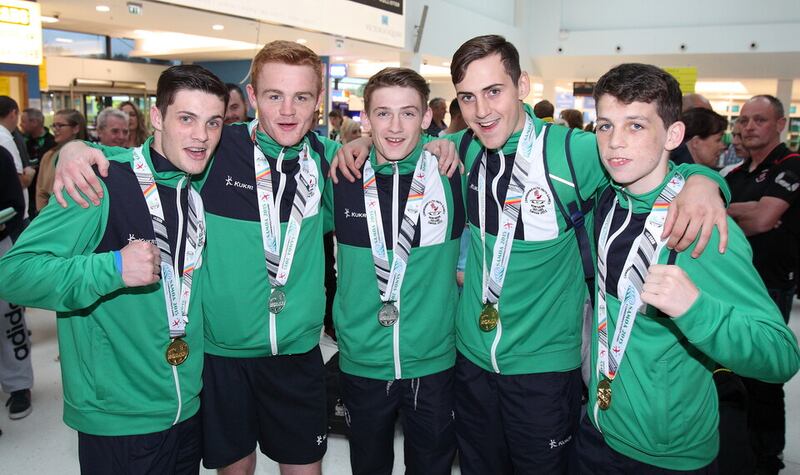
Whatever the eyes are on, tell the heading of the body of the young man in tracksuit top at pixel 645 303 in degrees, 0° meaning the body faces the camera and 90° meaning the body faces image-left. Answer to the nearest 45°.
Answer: approximately 45°

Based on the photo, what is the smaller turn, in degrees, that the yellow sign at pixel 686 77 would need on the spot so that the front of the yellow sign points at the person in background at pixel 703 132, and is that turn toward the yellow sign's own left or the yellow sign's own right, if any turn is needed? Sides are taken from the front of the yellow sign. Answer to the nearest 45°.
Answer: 0° — it already faces them

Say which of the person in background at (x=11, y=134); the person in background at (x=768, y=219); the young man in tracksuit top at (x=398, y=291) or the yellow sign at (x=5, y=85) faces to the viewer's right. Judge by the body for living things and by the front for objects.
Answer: the person in background at (x=11, y=134)

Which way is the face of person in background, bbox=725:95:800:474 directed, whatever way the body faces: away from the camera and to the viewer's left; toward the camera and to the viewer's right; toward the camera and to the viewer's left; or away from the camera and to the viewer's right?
toward the camera and to the viewer's left

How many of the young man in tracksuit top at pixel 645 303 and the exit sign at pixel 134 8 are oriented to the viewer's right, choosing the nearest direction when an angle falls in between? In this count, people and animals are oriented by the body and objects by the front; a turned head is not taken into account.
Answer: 0

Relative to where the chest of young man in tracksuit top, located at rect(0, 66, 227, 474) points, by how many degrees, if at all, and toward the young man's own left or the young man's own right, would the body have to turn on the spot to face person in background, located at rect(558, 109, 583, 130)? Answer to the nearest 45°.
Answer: approximately 90° to the young man's own left

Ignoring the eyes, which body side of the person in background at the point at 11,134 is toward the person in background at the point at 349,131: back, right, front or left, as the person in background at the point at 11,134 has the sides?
front

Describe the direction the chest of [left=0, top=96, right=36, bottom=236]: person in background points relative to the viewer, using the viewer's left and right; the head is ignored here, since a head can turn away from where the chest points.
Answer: facing to the right of the viewer

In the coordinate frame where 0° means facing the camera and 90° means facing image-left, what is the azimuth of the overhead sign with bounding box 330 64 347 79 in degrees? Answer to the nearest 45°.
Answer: approximately 0°

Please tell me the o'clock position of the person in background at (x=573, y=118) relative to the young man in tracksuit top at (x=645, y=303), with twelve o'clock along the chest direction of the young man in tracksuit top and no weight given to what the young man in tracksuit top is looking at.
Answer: The person in background is roughly at 4 o'clock from the young man in tracksuit top.

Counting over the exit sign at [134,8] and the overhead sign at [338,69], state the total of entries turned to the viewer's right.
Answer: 0
